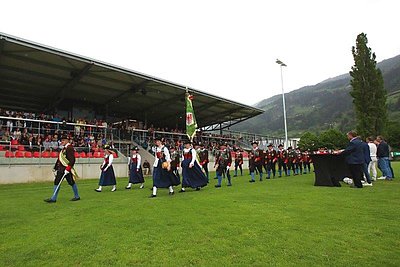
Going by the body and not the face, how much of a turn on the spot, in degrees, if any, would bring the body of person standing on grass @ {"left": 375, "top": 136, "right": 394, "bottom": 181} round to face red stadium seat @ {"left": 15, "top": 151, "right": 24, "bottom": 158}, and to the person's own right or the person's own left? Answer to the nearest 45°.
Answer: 0° — they already face it

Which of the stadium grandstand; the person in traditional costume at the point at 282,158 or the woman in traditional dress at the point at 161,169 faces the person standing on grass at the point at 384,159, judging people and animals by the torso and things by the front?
the stadium grandstand

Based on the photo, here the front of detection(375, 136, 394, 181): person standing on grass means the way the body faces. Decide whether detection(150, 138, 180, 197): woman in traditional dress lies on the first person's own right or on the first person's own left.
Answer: on the first person's own left

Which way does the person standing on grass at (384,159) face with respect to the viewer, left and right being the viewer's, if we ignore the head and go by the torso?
facing to the left of the viewer

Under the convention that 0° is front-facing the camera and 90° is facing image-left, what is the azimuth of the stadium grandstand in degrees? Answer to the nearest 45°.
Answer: approximately 315°

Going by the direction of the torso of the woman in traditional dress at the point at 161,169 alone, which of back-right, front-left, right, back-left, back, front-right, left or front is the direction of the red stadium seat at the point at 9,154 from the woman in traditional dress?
right

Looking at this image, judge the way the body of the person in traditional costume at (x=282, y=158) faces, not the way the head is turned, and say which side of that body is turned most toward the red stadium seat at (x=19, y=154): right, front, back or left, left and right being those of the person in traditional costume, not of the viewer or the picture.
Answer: front

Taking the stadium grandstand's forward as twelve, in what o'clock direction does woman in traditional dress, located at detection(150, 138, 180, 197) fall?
The woman in traditional dress is roughly at 1 o'clock from the stadium grandstand.

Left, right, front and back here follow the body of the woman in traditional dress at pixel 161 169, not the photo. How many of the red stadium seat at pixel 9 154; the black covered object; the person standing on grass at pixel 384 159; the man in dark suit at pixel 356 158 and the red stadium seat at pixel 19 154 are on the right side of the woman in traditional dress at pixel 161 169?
2

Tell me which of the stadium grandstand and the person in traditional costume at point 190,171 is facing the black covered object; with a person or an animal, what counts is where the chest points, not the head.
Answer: the stadium grandstand

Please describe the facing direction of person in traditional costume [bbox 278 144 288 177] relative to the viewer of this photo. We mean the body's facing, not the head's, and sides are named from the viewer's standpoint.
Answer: facing the viewer and to the left of the viewer

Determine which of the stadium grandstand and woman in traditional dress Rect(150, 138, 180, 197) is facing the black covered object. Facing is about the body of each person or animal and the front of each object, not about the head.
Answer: the stadium grandstand

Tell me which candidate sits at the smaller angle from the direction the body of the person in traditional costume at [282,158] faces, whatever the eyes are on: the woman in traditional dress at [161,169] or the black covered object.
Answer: the woman in traditional dress

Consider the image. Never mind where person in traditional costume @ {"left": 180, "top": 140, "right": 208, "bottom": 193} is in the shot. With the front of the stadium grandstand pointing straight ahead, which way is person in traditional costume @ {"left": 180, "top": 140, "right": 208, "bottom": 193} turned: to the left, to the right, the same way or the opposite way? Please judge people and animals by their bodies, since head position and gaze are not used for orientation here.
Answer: to the right

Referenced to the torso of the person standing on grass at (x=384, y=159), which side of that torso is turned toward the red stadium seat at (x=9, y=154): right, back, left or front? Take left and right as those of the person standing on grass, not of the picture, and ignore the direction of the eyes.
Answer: front
